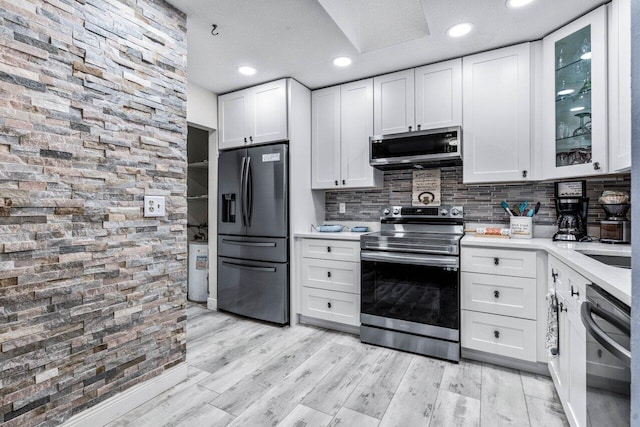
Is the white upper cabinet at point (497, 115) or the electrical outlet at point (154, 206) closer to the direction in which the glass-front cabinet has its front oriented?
the electrical outlet

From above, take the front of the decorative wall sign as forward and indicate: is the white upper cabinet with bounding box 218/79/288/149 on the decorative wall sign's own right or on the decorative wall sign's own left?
on the decorative wall sign's own right

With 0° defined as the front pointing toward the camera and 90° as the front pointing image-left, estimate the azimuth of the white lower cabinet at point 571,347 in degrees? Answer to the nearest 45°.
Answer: approximately 90°

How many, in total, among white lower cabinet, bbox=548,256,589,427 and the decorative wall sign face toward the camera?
1

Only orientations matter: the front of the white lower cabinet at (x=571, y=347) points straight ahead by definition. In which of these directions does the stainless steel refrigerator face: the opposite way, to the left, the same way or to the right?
to the left

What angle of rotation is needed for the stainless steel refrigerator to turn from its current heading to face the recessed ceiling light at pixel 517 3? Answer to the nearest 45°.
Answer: approximately 90° to its left

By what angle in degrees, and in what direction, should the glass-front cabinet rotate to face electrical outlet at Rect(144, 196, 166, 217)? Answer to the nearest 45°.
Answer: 0° — it already faces it

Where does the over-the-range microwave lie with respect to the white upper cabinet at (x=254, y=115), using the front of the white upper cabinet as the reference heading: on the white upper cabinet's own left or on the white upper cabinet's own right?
on the white upper cabinet's own left

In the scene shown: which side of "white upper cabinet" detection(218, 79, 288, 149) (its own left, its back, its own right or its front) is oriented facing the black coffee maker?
left

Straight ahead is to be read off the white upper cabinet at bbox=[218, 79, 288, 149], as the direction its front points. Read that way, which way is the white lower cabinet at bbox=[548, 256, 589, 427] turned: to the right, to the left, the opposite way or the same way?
to the right

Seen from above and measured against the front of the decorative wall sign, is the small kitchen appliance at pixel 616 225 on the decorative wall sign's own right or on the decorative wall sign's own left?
on the decorative wall sign's own left
